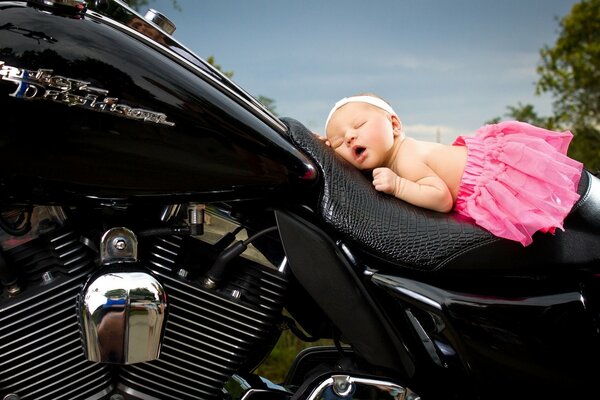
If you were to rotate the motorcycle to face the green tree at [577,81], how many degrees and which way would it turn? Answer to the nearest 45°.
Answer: approximately 135° to its right

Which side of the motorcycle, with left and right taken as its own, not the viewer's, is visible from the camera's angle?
left
